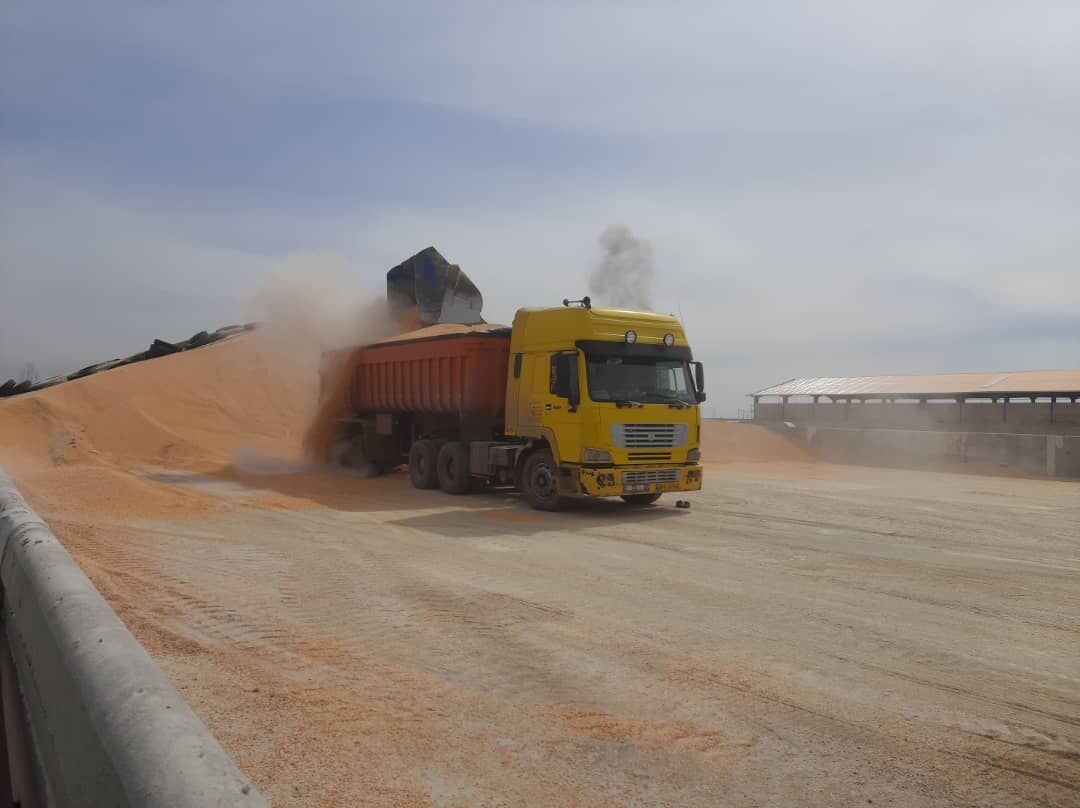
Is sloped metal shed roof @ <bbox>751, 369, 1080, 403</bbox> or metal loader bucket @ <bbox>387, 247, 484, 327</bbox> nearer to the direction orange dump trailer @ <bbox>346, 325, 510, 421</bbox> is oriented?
the sloped metal shed roof

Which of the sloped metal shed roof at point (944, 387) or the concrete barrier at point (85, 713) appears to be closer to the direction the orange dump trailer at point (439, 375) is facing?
the concrete barrier

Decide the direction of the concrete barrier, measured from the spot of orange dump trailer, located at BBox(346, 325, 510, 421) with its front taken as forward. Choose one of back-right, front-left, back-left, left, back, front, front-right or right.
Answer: front-right

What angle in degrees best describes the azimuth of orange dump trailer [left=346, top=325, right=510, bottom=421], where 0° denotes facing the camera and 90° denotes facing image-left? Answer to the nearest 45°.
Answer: approximately 315°

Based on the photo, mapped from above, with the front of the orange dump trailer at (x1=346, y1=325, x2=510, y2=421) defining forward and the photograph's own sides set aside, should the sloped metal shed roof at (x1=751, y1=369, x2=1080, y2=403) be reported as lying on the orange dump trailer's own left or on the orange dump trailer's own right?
on the orange dump trailer's own left
